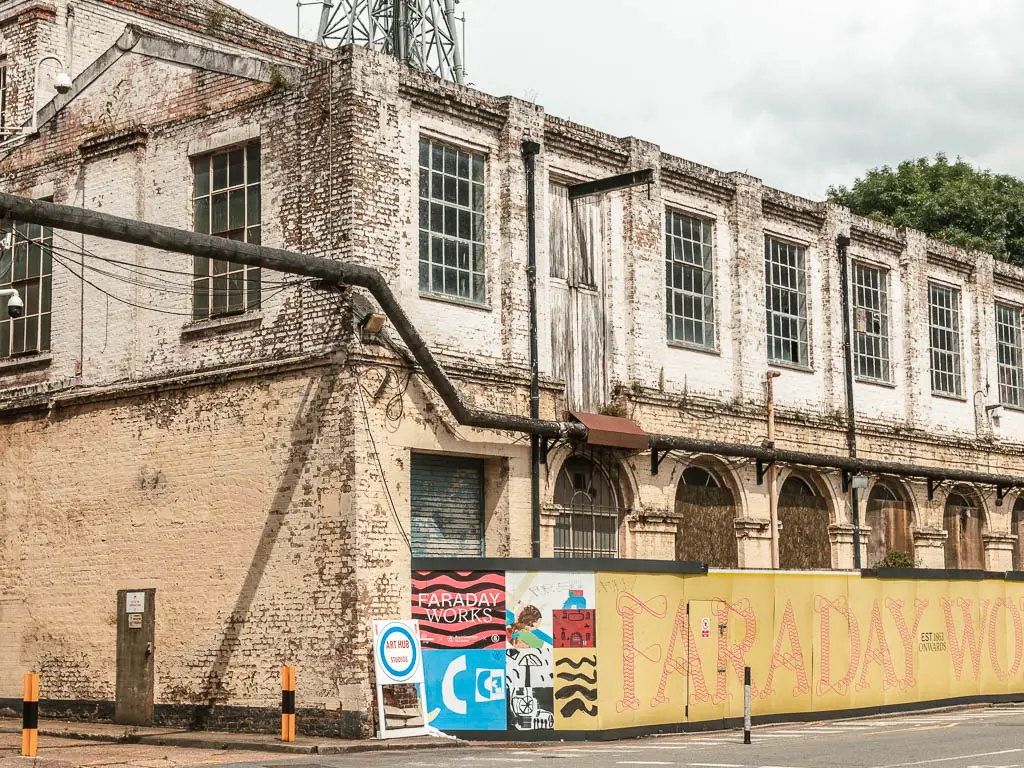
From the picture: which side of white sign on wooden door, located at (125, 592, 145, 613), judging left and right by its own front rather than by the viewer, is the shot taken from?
front

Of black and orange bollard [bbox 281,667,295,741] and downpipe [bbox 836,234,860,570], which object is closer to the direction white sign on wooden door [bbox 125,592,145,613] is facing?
the black and orange bollard

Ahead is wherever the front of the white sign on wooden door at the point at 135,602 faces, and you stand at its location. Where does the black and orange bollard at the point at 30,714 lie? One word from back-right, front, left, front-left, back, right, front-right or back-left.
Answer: front

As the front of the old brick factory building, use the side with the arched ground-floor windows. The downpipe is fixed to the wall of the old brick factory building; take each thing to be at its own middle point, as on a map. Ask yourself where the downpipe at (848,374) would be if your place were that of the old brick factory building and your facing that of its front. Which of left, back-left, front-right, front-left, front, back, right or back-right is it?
left
